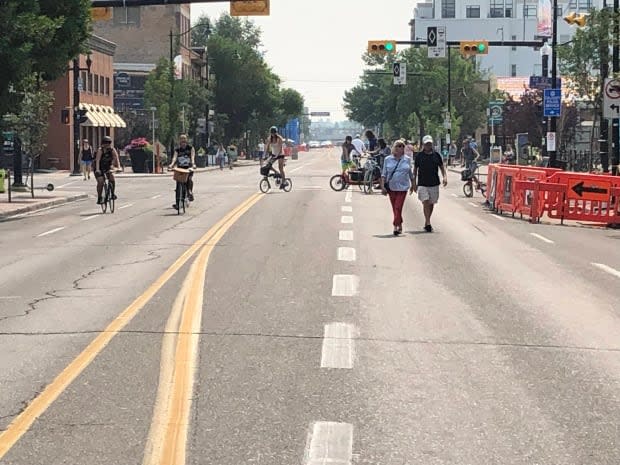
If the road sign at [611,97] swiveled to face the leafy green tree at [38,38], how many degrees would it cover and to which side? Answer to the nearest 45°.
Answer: approximately 90° to its right

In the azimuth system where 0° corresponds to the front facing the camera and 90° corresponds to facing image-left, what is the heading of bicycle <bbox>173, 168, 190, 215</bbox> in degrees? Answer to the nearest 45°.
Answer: approximately 0°

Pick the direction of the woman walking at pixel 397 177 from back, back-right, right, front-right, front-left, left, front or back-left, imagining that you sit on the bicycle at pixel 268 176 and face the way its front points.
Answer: front-left

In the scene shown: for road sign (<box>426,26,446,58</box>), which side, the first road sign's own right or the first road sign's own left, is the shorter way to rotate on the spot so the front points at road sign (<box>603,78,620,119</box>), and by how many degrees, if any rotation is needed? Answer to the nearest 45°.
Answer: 0° — it already faces it

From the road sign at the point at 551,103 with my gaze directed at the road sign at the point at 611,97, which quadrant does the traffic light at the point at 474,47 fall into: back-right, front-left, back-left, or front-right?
back-right

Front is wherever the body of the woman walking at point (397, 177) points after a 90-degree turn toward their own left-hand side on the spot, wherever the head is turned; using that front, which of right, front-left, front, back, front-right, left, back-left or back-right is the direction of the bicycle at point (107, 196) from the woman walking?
back-left

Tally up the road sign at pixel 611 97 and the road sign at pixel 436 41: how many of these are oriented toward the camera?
2

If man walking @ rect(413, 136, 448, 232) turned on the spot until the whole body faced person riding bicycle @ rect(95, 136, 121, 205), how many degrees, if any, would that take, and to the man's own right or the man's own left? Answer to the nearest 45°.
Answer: approximately 135° to the man's own right
